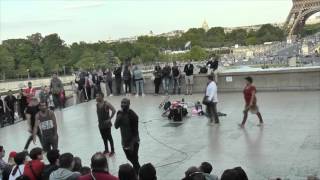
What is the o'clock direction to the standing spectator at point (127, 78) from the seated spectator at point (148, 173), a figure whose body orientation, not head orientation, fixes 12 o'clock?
The standing spectator is roughly at 12 o'clock from the seated spectator.

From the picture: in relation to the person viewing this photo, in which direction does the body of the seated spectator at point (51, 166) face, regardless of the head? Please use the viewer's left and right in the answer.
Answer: facing away from the viewer and to the right of the viewer

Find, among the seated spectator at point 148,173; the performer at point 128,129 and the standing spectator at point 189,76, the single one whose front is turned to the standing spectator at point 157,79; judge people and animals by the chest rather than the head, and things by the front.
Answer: the seated spectator

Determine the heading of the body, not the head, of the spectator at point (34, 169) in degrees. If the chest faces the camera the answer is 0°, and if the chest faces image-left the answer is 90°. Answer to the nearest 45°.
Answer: approximately 225°

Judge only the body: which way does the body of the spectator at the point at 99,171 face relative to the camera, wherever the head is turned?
away from the camera

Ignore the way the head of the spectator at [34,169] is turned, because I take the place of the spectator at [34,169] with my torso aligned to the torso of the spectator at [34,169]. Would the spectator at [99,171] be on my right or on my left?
on my right

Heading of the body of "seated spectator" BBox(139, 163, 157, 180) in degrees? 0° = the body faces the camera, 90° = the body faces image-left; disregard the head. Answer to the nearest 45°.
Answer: approximately 180°

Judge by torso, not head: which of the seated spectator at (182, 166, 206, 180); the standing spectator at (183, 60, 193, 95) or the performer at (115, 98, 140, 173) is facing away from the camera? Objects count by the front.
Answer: the seated spectator

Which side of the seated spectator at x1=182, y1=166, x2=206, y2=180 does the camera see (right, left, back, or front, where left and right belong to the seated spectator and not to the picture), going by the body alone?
back
